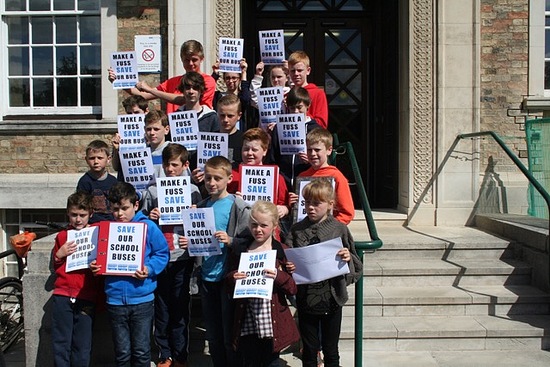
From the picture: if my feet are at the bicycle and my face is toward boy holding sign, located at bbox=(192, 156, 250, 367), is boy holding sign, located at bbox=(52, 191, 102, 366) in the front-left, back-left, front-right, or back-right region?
front-right

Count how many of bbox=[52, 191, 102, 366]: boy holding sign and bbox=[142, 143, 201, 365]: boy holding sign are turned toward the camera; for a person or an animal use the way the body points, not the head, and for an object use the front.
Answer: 2

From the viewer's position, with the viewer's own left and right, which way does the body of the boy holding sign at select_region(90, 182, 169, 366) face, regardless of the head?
facing the viewer and to the left of the viewer

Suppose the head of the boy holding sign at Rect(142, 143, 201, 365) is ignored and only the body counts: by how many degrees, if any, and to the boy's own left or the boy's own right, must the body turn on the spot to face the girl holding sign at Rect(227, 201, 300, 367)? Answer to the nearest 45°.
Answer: approximately 45° to the boy's own left

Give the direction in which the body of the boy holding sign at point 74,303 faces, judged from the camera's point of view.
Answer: toward the camera

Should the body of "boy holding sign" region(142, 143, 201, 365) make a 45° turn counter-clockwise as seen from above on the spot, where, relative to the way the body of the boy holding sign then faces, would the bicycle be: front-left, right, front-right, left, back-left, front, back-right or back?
back

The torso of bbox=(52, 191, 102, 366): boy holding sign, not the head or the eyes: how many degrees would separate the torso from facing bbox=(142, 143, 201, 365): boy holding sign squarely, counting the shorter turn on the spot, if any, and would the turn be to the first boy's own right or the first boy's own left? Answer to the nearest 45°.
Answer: approximately 90° to the first boy's own left

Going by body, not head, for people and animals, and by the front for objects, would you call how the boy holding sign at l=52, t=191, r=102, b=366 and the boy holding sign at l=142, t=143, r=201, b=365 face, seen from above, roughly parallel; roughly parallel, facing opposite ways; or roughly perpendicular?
roughly parallel

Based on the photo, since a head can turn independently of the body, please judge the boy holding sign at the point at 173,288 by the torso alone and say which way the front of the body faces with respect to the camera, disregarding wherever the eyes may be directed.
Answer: toward the camera

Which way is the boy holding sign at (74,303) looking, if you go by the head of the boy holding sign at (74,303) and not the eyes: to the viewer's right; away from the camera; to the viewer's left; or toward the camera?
toward the camera

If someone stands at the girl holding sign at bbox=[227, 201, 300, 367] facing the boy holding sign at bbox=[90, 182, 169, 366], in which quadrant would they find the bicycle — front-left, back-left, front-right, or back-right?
front-right
